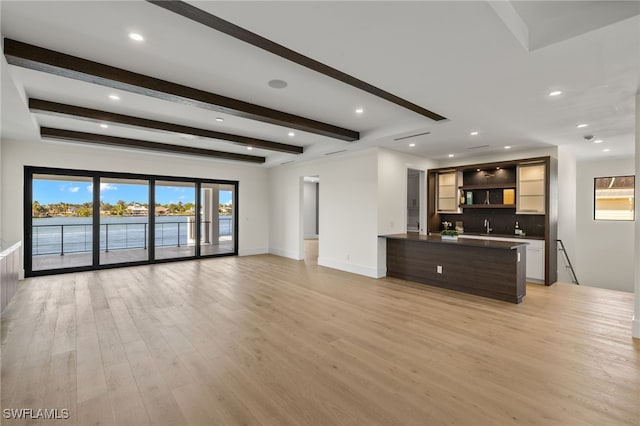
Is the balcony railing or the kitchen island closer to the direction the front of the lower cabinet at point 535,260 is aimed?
the kitchen island

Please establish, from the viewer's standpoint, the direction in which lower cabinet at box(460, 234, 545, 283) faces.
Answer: facing the viewer

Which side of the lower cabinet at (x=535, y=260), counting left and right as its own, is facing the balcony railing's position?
right

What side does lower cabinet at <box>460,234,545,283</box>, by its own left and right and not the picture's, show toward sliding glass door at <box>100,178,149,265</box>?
right
